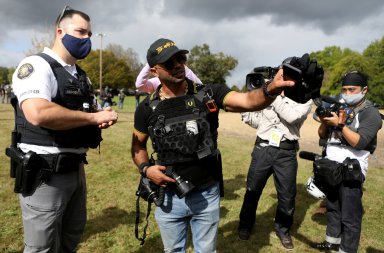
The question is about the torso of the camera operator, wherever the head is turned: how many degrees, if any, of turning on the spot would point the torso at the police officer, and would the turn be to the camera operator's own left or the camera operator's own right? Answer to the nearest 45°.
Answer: approximately 45° to the camera operator's own right

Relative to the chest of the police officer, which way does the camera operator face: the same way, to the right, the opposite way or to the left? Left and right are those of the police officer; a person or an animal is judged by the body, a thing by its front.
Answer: to the right

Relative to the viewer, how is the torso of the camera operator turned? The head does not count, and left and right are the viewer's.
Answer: facing the viewer

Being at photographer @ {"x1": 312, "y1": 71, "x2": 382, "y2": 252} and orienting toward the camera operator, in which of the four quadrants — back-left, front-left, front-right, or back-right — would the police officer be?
front-left

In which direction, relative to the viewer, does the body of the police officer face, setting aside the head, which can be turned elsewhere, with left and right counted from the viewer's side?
facing the viewer and to the right of the viewer

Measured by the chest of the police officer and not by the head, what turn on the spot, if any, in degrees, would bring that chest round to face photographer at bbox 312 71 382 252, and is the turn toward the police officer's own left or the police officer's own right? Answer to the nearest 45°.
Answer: approximately 45° to the police officer's own left

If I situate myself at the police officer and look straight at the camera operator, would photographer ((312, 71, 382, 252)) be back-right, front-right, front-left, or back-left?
front-right

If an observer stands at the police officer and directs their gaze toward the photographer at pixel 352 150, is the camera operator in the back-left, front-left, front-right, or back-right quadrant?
front-left

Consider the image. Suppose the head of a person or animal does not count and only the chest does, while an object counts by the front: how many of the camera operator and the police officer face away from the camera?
0

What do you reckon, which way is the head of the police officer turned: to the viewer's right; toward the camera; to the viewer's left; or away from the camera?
to the viewer's right

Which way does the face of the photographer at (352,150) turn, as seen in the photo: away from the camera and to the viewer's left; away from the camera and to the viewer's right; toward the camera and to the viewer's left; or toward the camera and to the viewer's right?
toward the camera and to the viewer's left

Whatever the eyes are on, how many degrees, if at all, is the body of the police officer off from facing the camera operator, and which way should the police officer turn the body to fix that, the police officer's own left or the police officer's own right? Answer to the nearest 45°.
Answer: approximately 45° to the police officer's own left
